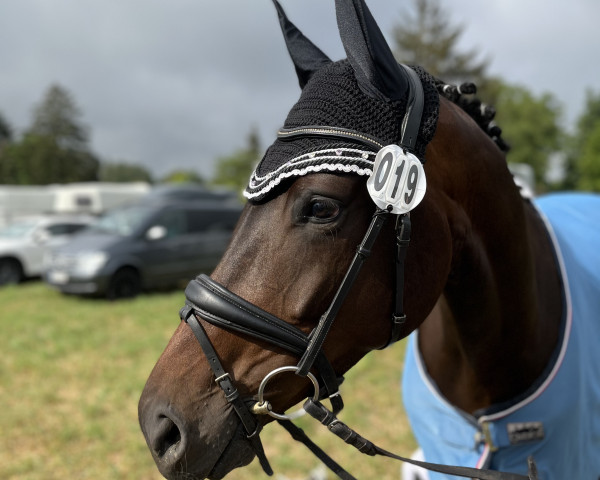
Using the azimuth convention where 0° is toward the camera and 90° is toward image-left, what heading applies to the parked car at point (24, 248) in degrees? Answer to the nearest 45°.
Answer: approximately 45°

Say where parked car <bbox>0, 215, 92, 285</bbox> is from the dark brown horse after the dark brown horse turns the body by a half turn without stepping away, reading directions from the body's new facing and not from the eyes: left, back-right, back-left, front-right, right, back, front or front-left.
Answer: left

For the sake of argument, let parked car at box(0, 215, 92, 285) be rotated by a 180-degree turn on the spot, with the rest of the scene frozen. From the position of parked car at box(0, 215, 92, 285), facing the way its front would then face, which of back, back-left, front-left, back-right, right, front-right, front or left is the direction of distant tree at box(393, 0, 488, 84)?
front

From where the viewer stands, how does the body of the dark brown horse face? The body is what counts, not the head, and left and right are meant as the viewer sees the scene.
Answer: facing the viewer and to the left of the viewer

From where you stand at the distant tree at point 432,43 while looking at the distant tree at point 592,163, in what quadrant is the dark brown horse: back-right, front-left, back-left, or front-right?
back-right

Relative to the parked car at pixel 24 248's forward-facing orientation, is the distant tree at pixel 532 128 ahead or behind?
behind

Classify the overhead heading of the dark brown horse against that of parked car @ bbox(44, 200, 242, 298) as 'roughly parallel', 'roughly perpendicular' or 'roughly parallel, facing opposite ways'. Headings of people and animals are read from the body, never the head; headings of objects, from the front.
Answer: roughly parallel

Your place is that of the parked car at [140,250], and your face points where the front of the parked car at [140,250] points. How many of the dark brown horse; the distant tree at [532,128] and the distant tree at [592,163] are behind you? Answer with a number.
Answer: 2

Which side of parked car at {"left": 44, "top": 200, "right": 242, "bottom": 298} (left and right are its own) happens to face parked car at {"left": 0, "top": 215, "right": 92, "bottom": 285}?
right

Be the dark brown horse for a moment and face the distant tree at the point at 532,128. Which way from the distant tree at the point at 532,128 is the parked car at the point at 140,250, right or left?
left

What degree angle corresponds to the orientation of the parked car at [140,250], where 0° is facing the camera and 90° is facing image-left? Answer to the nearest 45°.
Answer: approximately 45°

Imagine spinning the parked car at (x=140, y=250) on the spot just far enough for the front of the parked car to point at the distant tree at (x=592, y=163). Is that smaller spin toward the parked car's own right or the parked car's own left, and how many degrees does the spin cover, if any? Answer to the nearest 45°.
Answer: approximately 180°

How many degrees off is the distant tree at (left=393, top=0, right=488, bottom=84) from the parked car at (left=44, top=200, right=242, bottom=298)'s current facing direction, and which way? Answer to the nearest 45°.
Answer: approximately 180°

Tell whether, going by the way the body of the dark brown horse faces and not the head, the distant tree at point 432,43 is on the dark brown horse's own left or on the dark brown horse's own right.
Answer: on the dark brown horse's own right

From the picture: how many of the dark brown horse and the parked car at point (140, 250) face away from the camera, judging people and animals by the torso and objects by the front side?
0

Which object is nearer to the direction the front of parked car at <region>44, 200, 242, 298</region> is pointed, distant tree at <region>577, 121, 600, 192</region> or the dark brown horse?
the dark brown horse
